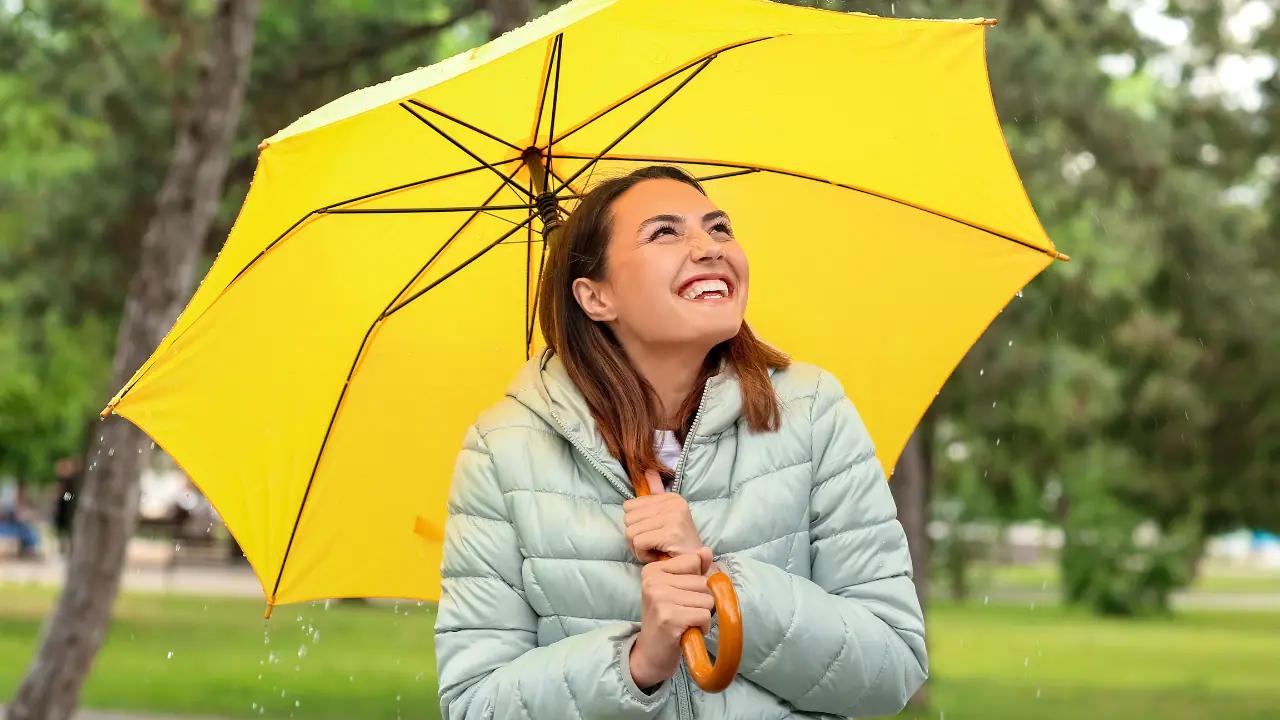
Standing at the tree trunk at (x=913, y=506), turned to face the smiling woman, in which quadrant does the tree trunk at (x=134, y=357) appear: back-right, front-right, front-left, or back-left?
front-right

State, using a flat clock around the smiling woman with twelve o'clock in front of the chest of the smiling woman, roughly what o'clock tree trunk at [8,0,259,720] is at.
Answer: The tree trunk is roughly at 5 o'clock from the smiling woman.

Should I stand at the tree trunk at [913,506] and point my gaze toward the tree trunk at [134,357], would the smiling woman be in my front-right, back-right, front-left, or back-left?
front-left

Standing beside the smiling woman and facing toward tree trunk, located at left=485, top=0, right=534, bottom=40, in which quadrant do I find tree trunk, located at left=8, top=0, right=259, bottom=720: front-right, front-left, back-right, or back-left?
front-left

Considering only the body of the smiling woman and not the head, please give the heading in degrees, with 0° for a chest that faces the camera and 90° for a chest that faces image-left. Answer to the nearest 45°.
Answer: approximately 0°

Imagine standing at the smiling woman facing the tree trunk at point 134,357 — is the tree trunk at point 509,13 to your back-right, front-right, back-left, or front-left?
front-right

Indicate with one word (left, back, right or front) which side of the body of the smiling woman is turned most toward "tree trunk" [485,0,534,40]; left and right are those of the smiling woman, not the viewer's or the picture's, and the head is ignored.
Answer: back

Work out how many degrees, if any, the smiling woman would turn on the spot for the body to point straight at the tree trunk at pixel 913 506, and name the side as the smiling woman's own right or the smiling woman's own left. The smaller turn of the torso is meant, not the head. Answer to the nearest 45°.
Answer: approximately 180°
